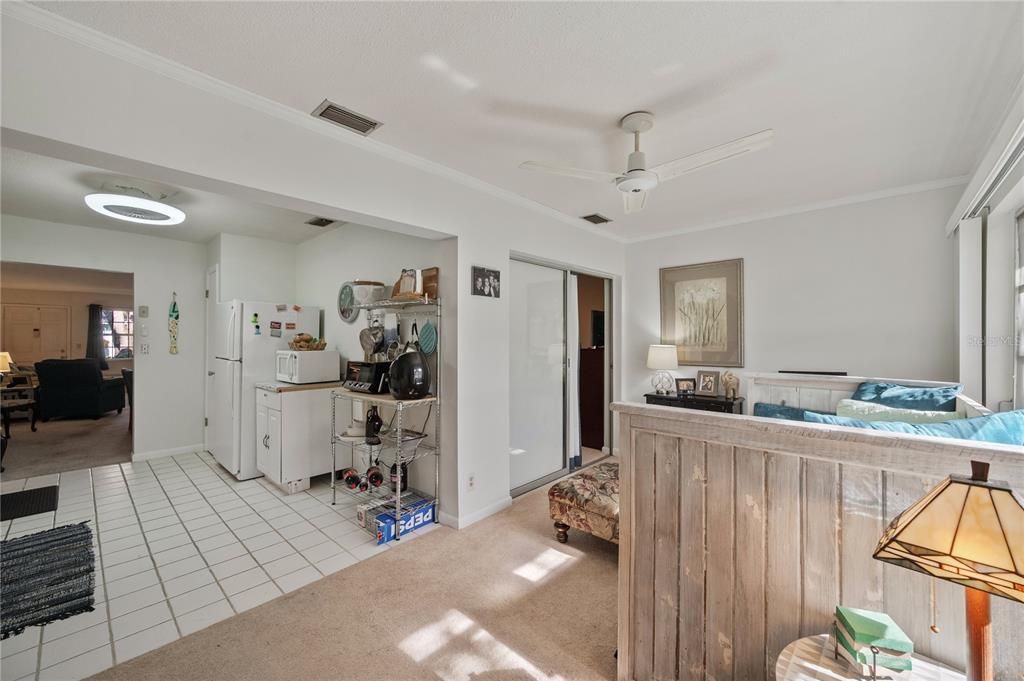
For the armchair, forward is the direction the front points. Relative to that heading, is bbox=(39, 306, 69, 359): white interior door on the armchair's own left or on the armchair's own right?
on the armchair's own left

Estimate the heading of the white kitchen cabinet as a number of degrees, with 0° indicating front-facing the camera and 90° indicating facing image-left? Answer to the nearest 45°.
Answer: approximately 45°

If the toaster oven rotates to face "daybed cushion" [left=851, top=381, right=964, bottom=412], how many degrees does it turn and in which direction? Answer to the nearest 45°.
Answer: approximately 90° to its left

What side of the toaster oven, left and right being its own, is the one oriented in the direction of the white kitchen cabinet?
right

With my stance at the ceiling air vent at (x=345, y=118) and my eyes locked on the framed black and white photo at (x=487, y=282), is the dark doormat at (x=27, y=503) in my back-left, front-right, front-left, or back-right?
back-left

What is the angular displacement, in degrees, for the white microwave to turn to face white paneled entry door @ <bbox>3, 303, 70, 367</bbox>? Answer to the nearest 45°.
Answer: approximately 90° to its right

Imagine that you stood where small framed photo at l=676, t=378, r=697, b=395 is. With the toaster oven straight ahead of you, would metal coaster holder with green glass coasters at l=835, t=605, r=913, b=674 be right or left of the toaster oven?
left

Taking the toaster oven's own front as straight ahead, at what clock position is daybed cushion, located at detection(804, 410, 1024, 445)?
The daybed cushion is roughly at 9 o'clock from the toaster oven.

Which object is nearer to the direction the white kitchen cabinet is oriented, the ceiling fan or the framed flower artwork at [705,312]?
the ceiling fan

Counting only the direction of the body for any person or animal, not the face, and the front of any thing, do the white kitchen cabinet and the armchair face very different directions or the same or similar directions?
very different directions

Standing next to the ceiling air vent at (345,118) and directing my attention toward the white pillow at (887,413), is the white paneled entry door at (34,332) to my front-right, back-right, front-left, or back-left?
back-left

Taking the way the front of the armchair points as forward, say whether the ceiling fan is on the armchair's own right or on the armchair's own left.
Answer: on the armchair's own right

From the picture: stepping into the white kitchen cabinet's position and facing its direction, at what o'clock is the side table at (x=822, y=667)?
The side table is roughly at 10 o'clock from the white kitchen cabinet.
